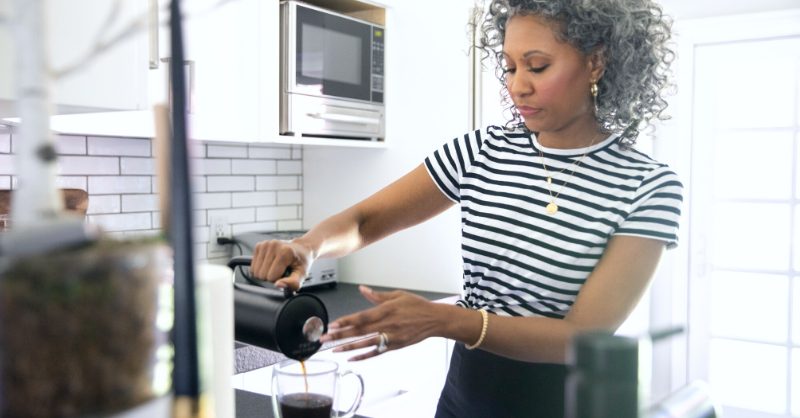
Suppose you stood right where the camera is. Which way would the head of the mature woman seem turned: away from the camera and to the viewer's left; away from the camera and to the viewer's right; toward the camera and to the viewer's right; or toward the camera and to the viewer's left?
toward the camera and to the viewer's left

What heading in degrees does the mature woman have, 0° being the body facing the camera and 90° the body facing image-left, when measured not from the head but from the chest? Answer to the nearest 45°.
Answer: approximately 45°

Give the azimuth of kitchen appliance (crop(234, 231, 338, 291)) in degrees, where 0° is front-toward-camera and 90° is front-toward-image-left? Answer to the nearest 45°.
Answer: approximately 315°

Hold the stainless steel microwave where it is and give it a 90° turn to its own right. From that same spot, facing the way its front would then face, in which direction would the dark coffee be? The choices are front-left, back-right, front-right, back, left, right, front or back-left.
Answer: front-left

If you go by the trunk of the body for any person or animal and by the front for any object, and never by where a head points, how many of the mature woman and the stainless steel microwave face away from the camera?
0

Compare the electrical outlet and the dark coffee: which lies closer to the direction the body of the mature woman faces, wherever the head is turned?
the dark coffee

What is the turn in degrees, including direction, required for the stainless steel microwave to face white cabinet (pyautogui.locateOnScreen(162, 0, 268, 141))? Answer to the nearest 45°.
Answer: approximately 90° to its right

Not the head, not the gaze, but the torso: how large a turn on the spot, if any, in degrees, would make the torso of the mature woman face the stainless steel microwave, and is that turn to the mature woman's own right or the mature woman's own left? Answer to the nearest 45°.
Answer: approximately 90° to the mature woman's own right

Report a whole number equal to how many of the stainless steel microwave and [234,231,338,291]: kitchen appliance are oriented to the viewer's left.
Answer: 0
